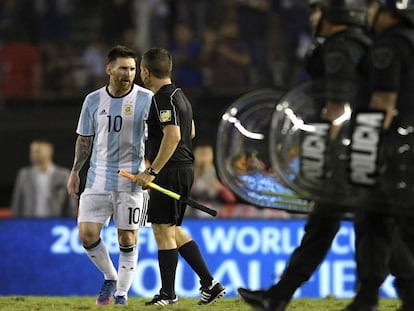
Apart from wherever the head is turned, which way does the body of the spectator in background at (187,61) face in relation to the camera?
toward the camera

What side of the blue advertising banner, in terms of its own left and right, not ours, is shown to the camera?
front

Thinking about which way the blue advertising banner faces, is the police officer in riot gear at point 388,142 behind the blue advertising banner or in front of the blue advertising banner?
in front

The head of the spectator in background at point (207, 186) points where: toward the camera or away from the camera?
toward the camera

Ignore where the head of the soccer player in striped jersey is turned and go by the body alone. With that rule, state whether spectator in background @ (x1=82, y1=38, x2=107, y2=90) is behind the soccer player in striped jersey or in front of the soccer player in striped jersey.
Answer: behind

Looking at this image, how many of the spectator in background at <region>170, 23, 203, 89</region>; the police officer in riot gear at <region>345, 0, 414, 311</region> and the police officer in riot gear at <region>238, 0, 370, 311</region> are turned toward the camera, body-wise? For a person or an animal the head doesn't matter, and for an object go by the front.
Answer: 1

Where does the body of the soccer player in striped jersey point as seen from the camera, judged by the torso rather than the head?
toward the camera

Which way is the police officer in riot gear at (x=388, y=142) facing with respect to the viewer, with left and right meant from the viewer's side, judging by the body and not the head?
facing to the left of the viewer

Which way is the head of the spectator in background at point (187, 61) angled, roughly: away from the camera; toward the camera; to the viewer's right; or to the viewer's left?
toward the camera

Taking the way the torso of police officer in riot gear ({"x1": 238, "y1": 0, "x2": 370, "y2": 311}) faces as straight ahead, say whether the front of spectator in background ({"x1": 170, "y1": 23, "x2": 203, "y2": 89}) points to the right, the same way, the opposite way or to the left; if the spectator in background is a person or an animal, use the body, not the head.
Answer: to the left

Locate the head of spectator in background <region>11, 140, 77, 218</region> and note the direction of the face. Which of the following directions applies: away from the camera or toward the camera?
toward the camera

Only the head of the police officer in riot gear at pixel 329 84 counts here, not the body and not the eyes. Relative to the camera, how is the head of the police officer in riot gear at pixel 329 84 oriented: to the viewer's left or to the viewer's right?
to the viewer's left

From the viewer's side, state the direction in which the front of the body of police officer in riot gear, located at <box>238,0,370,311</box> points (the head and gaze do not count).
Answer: to the viewer's left

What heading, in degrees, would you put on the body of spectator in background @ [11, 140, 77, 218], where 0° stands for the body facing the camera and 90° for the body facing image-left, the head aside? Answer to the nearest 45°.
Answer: approximately 0°
